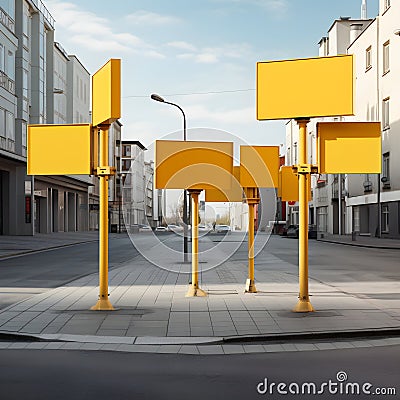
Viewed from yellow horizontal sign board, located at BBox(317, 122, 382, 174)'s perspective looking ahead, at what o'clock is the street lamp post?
The street lamp post is roughly at 5 o'clock from the yellow horizontal sign board.

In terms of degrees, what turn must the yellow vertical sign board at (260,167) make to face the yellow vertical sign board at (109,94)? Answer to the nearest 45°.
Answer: approximately 45° to its right

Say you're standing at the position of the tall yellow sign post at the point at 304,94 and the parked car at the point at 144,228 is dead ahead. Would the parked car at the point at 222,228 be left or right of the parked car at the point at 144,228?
right

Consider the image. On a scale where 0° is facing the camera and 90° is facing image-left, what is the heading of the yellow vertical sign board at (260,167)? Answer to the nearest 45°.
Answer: approximately 0°

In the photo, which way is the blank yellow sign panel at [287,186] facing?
toward the camera

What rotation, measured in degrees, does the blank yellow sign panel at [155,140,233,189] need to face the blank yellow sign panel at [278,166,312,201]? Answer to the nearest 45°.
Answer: approximately 135° to its left

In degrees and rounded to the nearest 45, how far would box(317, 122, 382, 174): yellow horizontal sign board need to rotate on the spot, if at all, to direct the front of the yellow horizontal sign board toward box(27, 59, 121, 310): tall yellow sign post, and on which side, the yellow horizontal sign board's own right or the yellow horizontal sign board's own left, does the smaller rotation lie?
approximately 90° to the yellow horizontal sign board's own right

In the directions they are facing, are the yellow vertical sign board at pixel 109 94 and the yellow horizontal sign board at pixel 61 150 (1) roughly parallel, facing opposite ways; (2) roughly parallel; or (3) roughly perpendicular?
roughly perpendicular

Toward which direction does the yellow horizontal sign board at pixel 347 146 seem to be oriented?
toward the camera

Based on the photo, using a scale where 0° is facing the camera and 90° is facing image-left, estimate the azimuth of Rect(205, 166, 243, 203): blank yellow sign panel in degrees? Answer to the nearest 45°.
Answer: approximately 0°
